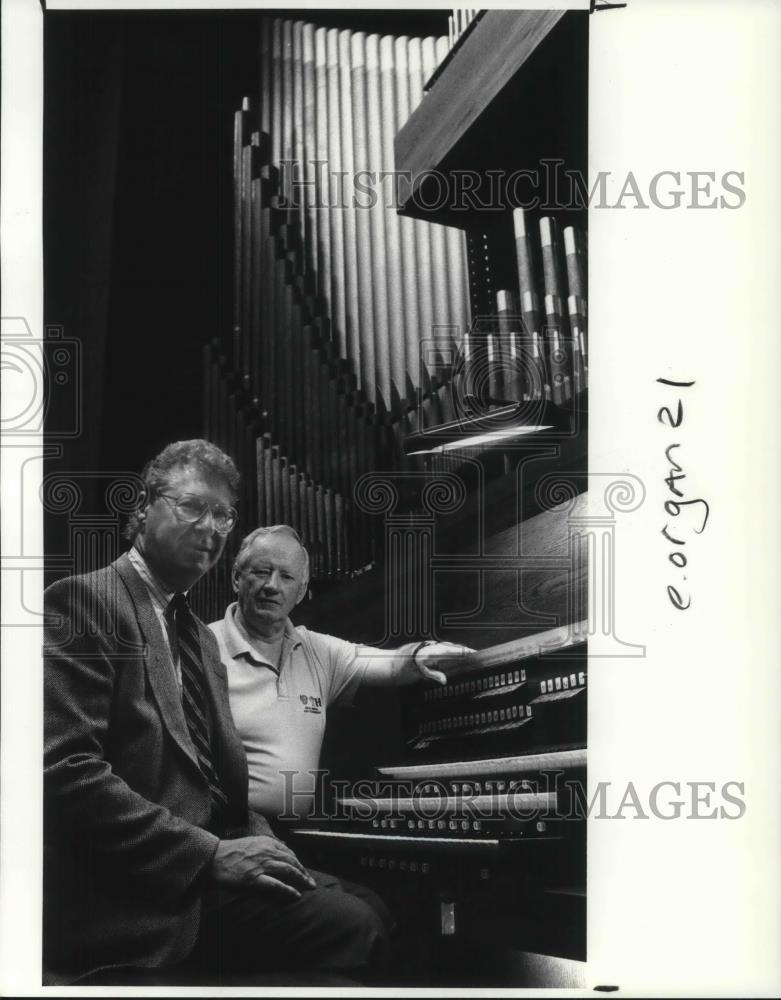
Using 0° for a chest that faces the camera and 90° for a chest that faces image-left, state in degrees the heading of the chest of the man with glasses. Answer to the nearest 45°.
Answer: approximately 315°
